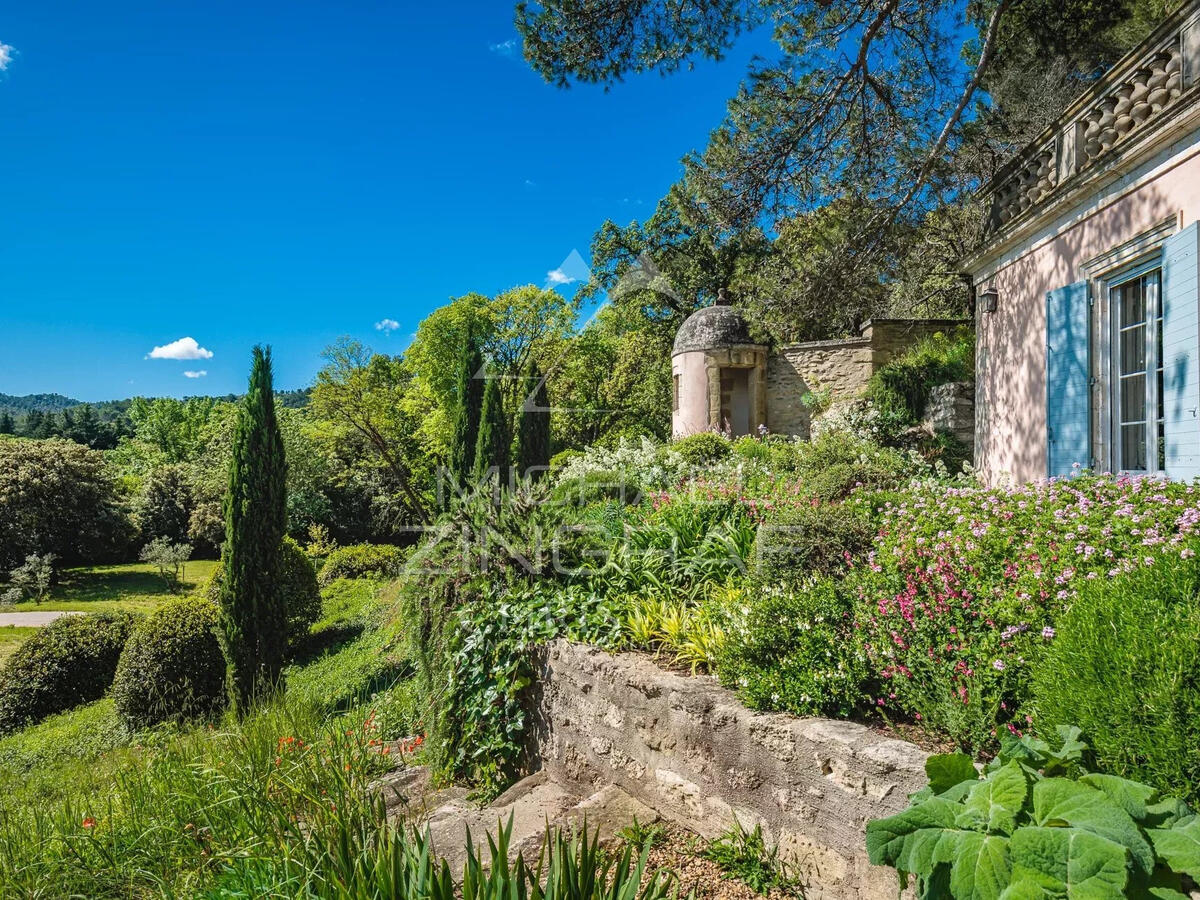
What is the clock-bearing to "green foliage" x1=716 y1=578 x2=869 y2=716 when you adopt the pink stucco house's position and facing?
The green foliage is roughly at 11 o'clock from the pink stucco house.

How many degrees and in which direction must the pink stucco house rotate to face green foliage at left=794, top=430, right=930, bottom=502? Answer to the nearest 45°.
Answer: approximately 45° to its right

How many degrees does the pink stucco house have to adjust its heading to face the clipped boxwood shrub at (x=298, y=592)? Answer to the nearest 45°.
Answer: approximately 45° to its right

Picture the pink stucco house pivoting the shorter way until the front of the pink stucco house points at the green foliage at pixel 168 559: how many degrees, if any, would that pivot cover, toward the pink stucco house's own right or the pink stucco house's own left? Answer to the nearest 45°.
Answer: approximately 45° to the pink stucco house's own right

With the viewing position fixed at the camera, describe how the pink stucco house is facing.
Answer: facing the viewer and to the left of the viewer

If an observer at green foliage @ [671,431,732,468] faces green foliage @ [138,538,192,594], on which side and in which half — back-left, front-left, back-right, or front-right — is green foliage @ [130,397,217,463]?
front-right

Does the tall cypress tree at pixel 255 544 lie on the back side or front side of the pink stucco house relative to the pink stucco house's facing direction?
on the front side

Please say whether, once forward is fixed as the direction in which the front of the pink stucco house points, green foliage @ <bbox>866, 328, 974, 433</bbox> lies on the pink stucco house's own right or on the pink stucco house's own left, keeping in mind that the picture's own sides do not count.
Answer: on the pink stucco house's own right

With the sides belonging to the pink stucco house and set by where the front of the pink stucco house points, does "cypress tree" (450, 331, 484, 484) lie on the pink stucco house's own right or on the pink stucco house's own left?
on the pink stucco house's own right

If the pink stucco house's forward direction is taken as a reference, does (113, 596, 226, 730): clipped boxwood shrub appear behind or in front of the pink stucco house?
in front

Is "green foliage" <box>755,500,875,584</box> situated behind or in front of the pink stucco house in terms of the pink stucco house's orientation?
in front

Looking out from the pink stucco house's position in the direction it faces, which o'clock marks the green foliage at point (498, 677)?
The green foliage is roughly at 12 o'clock from the pink stucco house.

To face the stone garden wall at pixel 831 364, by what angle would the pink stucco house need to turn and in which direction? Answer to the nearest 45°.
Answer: approximately 90° to its right
